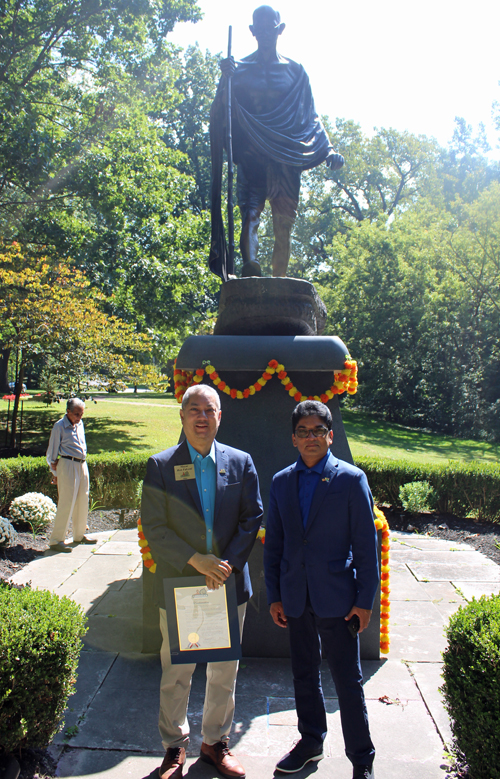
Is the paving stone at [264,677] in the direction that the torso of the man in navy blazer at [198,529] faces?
no

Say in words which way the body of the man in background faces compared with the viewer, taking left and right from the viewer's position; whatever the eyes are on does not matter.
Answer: facing the viewer and to the right of the viewer

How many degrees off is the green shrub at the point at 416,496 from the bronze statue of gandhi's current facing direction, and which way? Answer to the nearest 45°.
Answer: approximately 135° to its left

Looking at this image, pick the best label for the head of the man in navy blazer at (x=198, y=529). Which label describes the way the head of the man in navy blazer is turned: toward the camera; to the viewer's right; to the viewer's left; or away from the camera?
toward the camera

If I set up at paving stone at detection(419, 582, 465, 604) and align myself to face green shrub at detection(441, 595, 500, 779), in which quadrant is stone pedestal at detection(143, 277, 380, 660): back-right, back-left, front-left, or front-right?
front-right

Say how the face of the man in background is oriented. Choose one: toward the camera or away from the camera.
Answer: toward the camera

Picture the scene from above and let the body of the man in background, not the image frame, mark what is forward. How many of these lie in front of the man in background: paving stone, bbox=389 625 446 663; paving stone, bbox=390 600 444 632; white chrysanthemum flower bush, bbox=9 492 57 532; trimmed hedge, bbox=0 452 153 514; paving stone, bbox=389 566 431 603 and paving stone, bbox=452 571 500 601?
4

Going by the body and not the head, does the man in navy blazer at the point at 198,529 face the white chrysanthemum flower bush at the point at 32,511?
no

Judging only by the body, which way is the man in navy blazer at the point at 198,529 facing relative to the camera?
toward the camera

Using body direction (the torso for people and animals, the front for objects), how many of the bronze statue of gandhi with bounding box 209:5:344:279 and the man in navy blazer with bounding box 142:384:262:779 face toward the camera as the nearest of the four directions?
2

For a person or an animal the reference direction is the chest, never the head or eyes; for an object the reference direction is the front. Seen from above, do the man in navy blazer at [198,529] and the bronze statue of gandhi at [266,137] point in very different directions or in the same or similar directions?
same or similar directions

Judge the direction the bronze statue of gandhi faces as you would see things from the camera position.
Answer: facing the viewer
